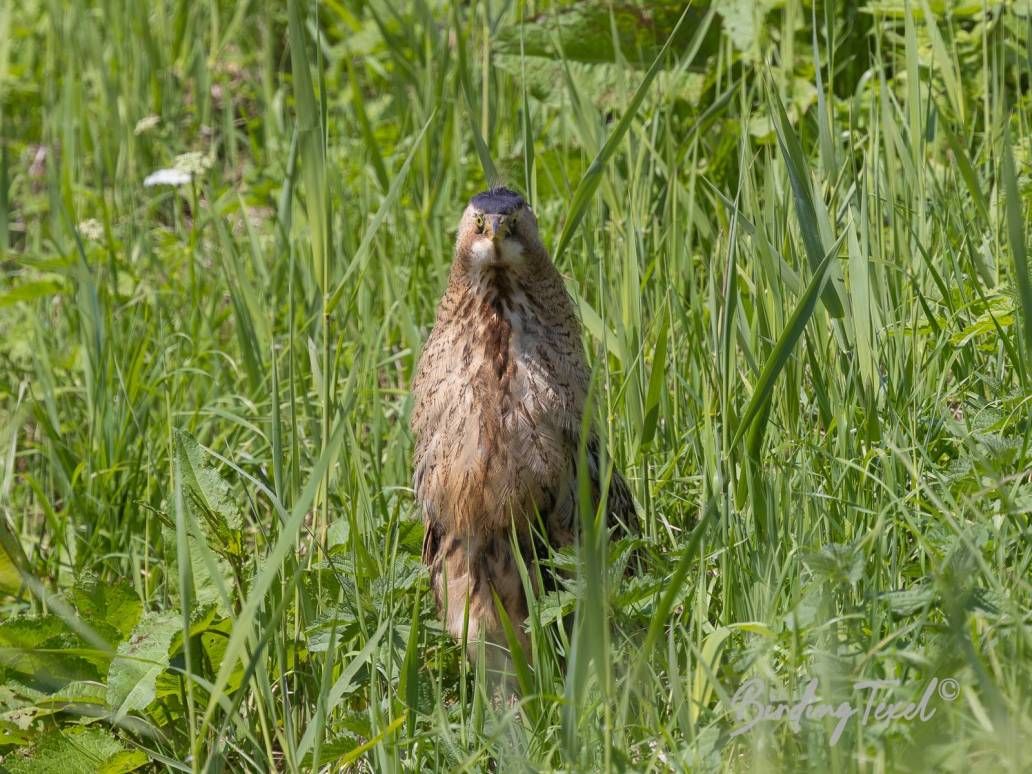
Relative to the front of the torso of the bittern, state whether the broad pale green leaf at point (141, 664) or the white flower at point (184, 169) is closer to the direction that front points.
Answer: the broad pale green leaf

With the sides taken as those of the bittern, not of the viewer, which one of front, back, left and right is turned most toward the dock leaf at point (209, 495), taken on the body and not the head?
right

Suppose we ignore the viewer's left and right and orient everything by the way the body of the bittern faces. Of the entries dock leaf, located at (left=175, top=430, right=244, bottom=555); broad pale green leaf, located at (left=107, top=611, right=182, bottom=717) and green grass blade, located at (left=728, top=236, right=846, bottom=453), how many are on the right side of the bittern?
2

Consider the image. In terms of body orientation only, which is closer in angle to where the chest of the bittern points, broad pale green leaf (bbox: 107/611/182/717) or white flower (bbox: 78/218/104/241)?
the broad pale green leaf

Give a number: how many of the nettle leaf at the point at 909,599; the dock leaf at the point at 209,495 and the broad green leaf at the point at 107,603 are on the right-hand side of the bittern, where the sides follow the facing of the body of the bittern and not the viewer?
2

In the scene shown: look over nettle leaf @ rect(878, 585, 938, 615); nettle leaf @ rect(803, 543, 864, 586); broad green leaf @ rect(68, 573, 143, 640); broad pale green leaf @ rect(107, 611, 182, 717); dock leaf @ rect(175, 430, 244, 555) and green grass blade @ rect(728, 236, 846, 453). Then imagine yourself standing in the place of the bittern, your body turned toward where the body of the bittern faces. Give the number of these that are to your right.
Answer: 3

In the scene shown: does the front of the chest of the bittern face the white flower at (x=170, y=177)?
no

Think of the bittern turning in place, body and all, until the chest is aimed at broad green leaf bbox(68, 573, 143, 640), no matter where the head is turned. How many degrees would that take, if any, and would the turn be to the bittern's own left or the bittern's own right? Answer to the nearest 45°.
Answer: approximately 90° to the bittern's own right

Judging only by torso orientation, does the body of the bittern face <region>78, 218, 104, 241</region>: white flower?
no

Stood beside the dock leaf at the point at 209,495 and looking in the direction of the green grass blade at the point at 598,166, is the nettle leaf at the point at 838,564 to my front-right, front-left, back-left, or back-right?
front-right

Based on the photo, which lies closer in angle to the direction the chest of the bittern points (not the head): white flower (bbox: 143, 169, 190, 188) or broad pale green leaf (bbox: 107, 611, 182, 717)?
the broad pale green leaf

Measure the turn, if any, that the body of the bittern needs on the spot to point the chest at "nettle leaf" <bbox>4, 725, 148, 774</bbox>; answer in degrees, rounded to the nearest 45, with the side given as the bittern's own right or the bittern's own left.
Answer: approximately 90° to the bittern's own right

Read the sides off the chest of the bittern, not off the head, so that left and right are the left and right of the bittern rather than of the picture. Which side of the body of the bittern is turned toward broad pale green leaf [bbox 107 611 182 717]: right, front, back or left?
right

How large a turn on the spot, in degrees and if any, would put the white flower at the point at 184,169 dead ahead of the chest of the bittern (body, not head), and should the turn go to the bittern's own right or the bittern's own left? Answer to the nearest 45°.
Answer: approximately 135° to the bittern's own right

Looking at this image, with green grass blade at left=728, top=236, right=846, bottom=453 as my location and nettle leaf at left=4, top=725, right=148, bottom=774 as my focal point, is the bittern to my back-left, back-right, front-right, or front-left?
front-right

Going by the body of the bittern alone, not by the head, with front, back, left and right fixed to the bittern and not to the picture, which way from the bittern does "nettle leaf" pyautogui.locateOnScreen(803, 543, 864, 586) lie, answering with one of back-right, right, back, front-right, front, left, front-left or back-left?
front-left

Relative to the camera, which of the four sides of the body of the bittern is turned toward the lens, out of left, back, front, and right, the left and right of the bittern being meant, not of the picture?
front
